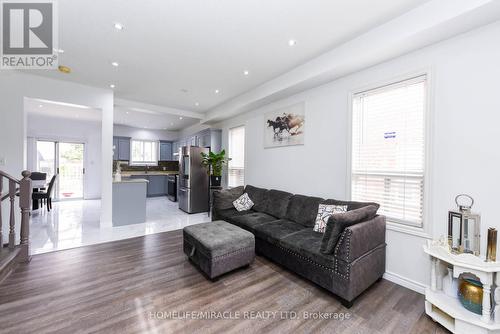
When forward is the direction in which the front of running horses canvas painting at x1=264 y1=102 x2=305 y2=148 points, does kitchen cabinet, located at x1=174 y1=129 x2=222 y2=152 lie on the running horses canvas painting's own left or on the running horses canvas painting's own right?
on the running horses canvas painting's own right

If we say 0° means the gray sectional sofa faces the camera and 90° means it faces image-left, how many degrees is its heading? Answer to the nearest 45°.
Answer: approximately 45°

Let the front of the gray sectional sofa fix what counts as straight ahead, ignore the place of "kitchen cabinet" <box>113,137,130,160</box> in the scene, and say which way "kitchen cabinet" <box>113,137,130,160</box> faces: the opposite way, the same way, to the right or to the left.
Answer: to the left

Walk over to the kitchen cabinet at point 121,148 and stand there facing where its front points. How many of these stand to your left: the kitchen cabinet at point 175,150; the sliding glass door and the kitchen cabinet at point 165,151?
2

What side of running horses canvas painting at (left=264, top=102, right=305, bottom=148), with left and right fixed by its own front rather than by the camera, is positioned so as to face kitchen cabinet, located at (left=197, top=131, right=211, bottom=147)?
right

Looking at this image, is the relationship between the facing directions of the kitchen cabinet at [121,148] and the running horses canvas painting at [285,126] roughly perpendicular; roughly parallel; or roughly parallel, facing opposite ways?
roughly perpendicular

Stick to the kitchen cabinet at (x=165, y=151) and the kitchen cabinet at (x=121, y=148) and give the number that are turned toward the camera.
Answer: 2

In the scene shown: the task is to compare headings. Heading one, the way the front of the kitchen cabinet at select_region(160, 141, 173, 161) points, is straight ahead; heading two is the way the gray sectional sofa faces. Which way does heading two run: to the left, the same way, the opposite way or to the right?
to the right

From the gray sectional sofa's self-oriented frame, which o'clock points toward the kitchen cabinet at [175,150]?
The kitchen cabinet is roughly at 3 o'clock from the gray sectional sofa.

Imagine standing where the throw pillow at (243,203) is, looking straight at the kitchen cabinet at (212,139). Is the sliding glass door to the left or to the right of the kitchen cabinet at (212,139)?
left

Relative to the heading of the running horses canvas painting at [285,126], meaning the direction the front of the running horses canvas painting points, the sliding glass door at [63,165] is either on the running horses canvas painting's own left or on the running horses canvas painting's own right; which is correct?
on the running horses canvas painting's own right
